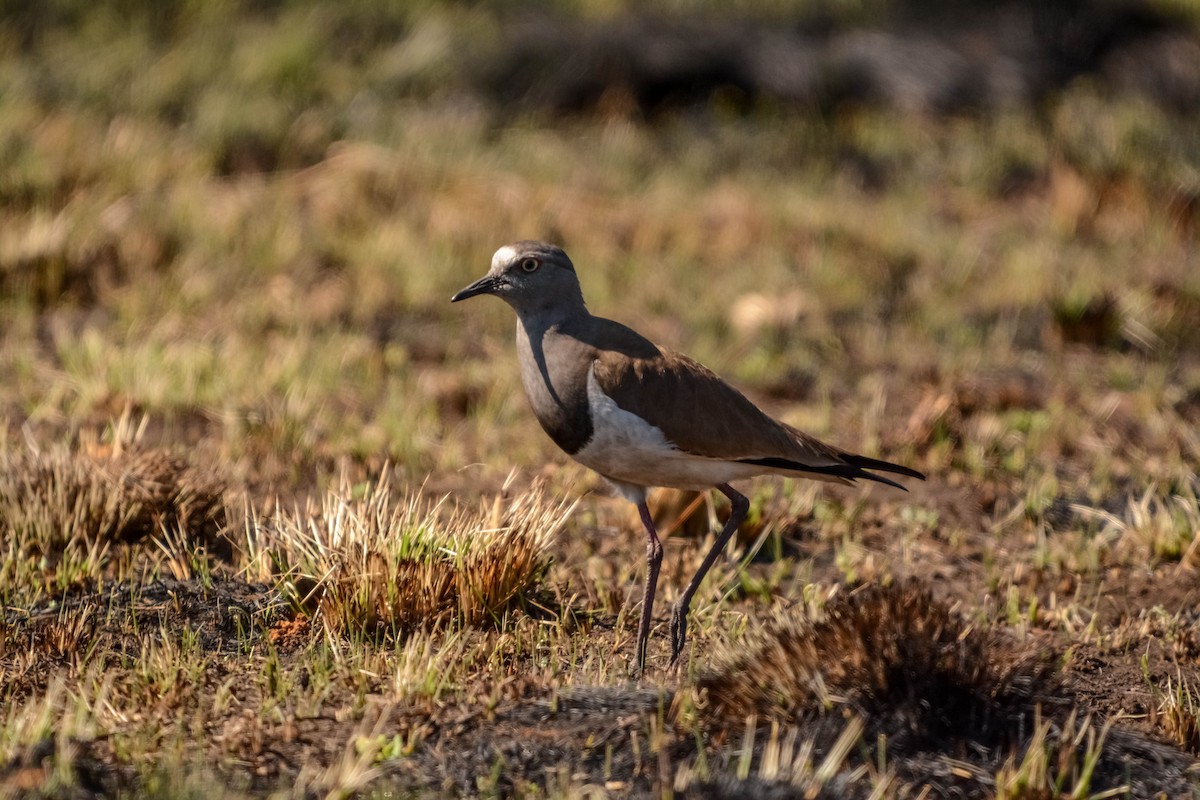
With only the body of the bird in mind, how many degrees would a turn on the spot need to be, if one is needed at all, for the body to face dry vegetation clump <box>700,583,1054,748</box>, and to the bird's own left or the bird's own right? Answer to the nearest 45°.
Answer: approximately 135° to the bird's own left

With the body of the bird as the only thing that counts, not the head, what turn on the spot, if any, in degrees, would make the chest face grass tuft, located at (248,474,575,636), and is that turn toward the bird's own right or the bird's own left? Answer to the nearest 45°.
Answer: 0° — it already faces it

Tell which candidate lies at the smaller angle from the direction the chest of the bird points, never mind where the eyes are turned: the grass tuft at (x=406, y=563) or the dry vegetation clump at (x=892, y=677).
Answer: the grass tuft

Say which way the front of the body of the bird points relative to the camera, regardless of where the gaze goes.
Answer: to the viewer's left
